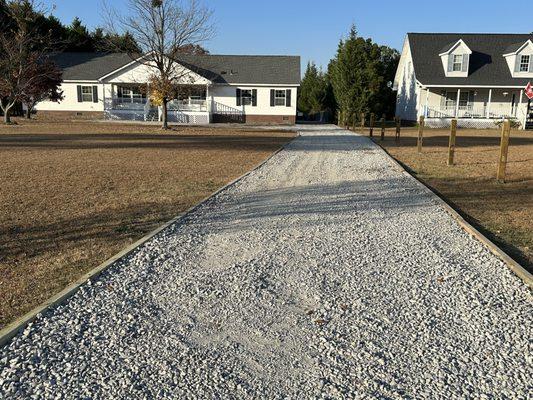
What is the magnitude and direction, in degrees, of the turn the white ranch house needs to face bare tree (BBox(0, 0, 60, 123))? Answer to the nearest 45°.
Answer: approximately 45° to its right

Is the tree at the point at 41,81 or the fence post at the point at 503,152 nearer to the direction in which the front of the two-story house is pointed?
the fence post

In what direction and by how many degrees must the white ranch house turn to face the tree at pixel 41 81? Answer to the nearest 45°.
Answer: approximately 45° to its right

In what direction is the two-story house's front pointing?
toward the camera

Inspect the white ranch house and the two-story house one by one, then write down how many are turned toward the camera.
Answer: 2

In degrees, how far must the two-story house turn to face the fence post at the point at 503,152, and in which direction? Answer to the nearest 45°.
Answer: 0° — it already faces it

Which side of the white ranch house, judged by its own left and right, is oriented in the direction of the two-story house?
left

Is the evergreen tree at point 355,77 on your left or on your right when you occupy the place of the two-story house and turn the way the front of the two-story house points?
on your right

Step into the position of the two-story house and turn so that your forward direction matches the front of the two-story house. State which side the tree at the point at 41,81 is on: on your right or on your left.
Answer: on your right

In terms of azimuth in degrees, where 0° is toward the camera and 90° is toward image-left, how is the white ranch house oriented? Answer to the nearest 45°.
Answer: approximately 0°

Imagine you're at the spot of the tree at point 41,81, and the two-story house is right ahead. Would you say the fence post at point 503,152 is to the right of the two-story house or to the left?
right
